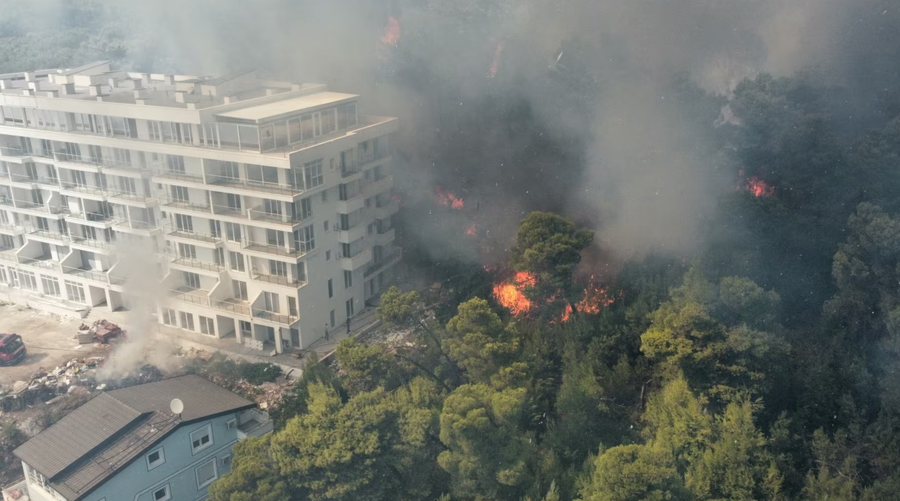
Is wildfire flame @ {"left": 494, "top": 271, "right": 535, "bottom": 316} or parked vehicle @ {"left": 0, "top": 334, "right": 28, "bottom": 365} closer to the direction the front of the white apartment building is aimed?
the parked vehicle

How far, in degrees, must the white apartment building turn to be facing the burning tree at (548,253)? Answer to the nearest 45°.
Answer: approximately 90° to its left

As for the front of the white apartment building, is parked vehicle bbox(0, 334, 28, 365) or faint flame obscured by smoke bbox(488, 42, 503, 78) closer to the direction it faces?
the parked vehicle

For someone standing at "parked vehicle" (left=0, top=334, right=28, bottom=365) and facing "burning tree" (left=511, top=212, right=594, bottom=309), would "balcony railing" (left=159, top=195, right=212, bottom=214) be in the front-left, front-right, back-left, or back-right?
front-left

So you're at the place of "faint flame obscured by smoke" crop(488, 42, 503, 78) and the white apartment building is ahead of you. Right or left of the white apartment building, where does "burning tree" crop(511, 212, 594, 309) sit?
left

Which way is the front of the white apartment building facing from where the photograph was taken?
facing the viewer and to the left of the viewer

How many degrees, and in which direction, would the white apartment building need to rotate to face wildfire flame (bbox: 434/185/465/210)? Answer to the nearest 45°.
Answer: approximately 135° to its left

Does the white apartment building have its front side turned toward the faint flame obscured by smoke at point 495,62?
no

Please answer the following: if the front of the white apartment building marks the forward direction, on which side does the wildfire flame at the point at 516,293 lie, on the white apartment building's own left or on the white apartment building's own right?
on the white apartment building's own left

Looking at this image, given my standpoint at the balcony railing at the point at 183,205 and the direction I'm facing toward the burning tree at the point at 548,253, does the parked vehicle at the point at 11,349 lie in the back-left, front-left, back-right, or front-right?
back-right

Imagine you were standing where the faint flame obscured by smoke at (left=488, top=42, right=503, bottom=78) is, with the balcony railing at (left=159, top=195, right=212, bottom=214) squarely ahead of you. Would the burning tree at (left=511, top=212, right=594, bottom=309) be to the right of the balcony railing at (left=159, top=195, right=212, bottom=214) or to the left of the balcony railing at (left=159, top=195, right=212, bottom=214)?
left
